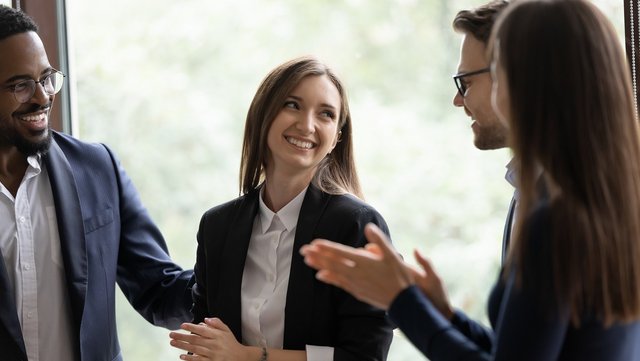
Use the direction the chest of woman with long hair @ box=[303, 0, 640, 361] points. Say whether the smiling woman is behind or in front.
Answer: in front

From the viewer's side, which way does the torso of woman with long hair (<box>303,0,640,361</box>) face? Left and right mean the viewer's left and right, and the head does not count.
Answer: facing away from the viewer and to the left of the viewer

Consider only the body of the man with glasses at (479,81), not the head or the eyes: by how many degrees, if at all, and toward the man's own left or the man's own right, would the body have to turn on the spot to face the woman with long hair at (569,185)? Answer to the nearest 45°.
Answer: approximately 90° to the man's own left

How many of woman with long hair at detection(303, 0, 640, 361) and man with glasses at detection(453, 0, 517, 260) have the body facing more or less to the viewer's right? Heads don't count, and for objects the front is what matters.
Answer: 0

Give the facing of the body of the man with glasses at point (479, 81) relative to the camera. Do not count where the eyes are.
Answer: to the viewer's left

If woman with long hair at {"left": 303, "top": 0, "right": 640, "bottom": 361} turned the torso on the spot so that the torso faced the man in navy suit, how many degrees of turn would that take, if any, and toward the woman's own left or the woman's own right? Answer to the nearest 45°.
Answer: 0° — they already face them

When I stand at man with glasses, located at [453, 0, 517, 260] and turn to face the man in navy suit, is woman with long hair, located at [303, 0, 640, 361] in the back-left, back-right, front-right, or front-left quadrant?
back-left

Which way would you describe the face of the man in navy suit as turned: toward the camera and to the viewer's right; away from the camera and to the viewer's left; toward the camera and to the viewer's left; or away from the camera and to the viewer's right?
toward the camera and to the viewer's right

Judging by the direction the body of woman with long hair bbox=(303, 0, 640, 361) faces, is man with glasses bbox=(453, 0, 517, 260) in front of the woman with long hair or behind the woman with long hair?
in front

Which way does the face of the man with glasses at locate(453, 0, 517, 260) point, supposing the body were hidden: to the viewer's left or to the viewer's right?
to the viewer's left

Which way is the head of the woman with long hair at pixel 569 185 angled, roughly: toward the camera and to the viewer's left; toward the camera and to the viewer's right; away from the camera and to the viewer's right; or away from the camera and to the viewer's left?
away from the camera and to the viewer's left
